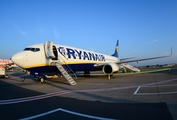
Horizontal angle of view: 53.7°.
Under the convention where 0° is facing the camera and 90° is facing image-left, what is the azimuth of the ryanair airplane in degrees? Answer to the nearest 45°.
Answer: approximately 45°
